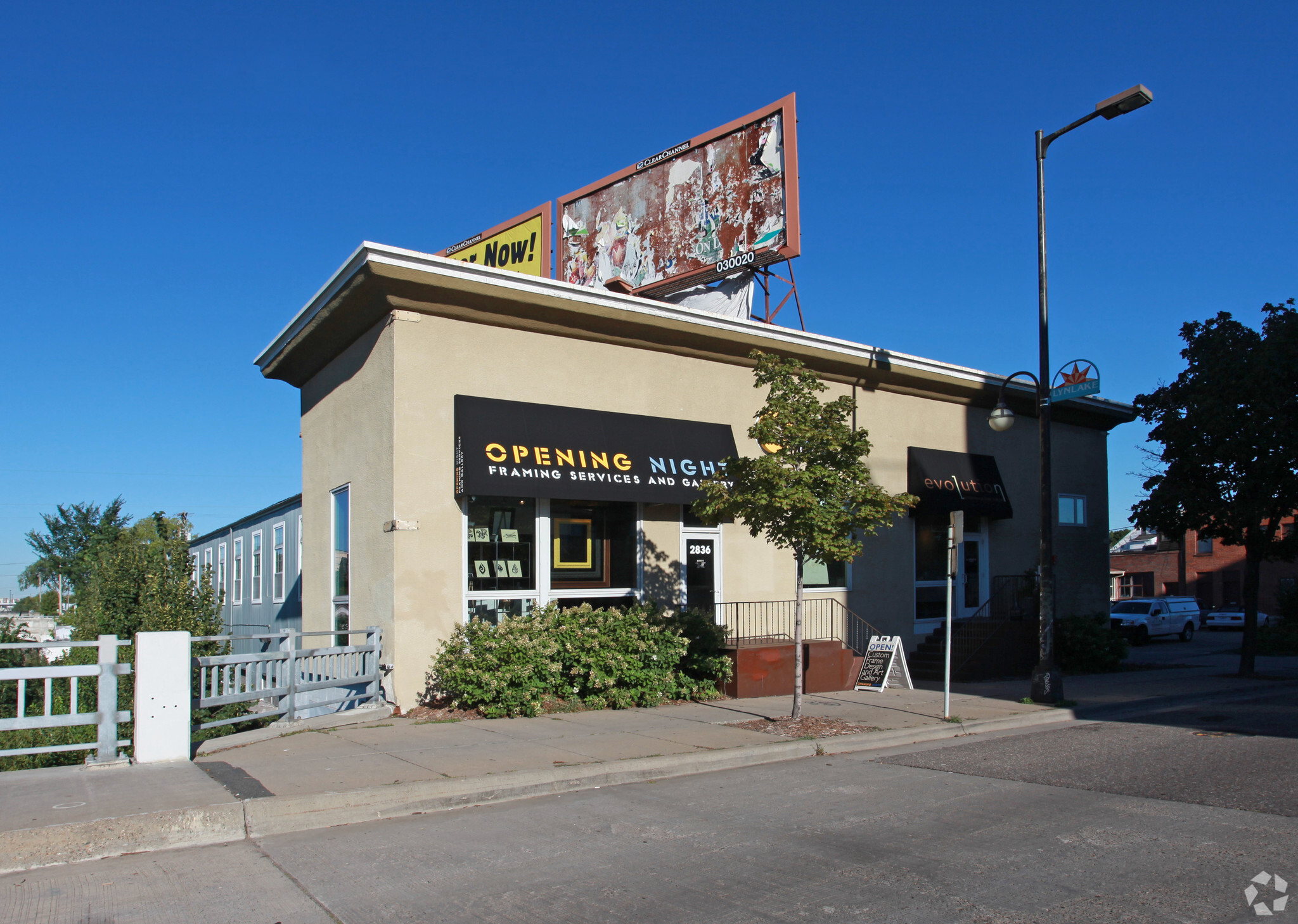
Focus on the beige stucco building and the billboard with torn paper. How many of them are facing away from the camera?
0

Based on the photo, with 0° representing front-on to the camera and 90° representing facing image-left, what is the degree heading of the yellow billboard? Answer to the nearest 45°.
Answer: approximately 45°

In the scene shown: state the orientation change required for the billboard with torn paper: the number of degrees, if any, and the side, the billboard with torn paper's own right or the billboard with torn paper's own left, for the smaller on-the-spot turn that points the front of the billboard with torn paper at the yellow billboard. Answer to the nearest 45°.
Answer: approximately 90° to the billboard with torn paper's own right

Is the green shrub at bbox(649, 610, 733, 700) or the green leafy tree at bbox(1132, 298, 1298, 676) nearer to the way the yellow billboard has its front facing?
the green shrub

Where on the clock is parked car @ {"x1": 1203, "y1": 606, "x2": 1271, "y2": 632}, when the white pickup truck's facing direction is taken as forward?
The parked car is roughly at 5 o'clock from the white pickup truck.

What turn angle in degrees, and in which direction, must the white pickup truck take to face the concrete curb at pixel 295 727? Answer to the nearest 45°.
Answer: approximately 45° to its left

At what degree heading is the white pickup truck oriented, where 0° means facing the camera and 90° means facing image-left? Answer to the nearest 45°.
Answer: approximately 45°

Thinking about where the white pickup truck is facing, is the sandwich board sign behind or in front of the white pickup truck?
in front

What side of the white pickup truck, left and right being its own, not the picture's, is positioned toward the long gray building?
front

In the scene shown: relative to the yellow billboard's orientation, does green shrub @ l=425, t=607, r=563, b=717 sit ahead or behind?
ahead

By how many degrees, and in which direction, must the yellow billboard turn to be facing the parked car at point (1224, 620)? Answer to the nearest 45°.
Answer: approximately 180°

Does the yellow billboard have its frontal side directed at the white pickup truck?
no

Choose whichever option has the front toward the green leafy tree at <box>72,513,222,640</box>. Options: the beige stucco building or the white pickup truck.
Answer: the white pickup truck

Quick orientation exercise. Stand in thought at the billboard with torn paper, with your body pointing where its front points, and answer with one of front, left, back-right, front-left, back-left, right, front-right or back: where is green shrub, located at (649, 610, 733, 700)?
front-left

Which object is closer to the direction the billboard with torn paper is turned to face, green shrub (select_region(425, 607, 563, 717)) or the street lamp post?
the green shrub

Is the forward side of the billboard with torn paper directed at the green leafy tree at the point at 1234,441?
no

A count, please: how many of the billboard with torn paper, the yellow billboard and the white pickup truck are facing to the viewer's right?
0

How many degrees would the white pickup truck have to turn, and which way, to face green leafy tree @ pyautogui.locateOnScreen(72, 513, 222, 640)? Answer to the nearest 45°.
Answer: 0° — it already faces it
